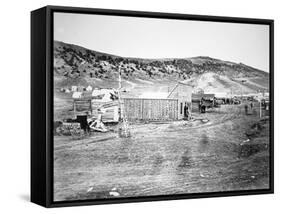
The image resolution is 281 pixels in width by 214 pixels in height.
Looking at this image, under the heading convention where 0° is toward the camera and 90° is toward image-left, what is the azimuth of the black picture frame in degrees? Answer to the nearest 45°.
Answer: approximately 315°
